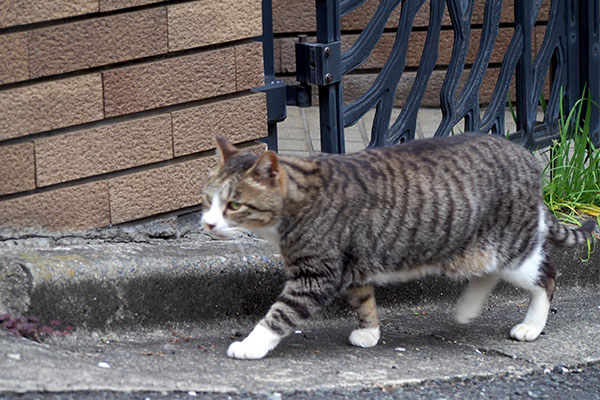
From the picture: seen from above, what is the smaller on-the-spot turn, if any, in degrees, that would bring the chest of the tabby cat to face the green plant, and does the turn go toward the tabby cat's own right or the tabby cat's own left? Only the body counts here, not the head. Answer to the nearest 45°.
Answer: approximately 135° to the tabby cat's own right

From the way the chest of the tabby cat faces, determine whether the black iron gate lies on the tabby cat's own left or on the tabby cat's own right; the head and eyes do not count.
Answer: on the tabby cat's own right

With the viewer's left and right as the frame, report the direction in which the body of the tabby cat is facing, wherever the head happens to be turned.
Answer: facing to the left of the viewer
